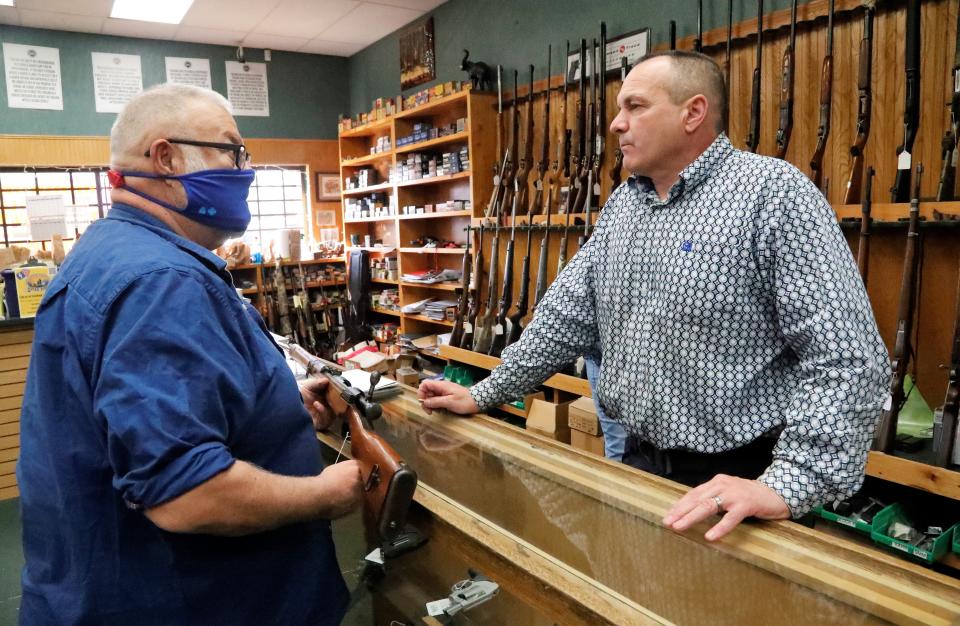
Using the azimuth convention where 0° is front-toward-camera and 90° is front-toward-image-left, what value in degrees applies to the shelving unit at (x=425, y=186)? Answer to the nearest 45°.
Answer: approximately 45°

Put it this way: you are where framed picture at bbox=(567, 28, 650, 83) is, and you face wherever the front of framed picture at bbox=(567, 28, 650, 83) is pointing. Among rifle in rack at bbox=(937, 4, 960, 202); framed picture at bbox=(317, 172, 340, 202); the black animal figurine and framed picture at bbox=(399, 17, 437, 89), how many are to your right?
3

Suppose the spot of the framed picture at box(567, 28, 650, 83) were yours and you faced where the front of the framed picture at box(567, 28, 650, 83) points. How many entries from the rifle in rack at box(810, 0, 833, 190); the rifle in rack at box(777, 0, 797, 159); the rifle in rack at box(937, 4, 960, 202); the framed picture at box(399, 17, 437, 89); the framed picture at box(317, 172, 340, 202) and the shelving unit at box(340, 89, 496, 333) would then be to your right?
3

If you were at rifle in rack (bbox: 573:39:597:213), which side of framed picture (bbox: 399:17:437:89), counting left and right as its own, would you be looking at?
left

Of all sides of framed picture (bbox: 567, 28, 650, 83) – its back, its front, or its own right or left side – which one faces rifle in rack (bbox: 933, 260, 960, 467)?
left

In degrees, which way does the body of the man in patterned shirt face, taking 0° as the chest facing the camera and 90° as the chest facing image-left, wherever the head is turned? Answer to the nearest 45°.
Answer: approximately 45°
